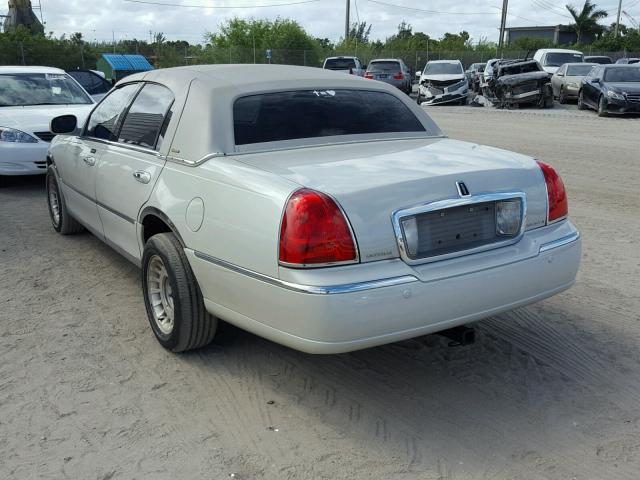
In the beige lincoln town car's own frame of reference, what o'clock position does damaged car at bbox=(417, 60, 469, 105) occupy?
The damaged car is roughly at 2 o'clock from the beige lincoln town car.

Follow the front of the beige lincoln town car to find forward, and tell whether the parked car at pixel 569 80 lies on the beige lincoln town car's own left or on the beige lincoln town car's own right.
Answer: on the beige lincoln town car's own right

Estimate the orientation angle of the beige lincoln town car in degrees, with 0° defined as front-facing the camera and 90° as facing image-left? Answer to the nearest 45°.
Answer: approximately 135°

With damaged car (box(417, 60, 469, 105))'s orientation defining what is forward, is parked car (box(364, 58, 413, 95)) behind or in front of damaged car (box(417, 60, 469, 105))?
behind

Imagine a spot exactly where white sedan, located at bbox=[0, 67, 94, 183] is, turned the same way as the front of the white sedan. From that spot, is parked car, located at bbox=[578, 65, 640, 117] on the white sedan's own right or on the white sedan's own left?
on the white sedan's own left

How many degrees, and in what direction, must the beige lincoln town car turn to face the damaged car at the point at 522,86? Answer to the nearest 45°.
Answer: approximately 45° to its right

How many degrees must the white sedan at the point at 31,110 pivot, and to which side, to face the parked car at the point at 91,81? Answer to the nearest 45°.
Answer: approximately 135° to its left

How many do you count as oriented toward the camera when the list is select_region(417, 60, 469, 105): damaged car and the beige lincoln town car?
1

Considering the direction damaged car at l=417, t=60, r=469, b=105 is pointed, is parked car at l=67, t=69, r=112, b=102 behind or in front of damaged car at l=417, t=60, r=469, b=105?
in front

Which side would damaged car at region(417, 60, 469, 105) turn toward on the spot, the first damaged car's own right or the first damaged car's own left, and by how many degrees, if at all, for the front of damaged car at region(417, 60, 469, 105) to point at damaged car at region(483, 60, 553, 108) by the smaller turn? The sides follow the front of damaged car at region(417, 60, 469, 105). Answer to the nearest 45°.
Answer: approximately 45° to the first damaged car's own left

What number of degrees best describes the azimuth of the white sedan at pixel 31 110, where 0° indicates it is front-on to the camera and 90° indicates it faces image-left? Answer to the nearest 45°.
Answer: approximately 315°

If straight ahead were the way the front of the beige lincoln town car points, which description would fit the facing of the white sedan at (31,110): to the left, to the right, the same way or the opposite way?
the opposite way
